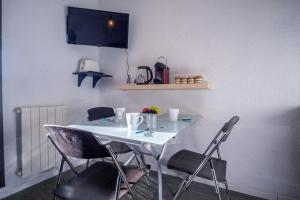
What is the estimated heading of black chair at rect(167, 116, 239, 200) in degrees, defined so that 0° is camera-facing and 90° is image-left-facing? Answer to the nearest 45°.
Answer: approximately 90°

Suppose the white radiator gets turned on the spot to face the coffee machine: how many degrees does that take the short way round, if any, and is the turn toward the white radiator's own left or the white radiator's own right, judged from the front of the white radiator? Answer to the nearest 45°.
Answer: approximately 45° to the white radiator's own left

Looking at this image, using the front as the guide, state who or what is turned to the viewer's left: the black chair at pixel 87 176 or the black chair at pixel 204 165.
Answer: the black chair at pixel 204 165

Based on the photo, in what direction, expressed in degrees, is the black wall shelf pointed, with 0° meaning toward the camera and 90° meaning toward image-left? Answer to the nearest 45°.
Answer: approximately 315°

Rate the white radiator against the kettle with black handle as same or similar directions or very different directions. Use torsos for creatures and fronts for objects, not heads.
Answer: very different directions

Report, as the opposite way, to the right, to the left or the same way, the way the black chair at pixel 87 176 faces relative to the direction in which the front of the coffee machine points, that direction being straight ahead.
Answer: the opposite way
